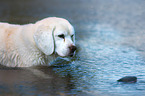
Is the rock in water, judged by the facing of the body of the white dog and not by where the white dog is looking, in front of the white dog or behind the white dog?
in front

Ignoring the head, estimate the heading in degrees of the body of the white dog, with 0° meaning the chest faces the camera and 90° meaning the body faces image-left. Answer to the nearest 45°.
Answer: approximately 270°
